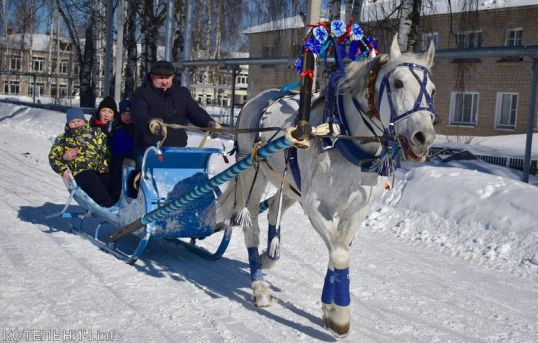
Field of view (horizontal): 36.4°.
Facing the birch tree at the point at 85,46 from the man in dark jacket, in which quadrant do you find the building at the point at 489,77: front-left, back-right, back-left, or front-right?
front-right

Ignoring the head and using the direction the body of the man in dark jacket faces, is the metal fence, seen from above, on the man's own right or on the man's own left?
on the man's own left

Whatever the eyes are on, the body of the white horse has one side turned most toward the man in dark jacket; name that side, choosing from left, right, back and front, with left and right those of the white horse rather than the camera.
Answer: back

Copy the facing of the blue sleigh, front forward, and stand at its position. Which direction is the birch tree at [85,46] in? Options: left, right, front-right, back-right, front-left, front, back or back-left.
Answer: back-left

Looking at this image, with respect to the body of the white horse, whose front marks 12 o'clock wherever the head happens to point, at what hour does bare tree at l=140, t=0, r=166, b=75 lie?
The bare tree is roughly at 7 o'clock from the white horse.

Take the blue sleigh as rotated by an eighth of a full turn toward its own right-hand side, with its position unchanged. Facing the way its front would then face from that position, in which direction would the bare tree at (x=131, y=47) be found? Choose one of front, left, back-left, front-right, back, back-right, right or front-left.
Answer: back

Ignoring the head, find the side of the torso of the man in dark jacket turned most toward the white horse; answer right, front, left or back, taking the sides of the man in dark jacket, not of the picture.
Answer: front

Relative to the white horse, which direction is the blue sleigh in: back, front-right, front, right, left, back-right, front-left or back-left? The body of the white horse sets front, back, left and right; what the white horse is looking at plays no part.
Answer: back

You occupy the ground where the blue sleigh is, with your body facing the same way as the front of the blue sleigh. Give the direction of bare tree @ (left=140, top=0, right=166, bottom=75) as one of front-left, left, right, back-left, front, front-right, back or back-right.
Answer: back-left

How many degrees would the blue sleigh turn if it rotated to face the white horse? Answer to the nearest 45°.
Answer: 0° — it already faces it

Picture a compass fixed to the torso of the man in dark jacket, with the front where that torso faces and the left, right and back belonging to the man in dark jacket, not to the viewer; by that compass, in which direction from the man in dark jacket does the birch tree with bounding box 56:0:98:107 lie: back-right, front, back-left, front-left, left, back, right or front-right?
back-left

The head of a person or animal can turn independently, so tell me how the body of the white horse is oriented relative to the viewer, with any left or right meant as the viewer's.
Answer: facing the viewer and to the right of the viewer

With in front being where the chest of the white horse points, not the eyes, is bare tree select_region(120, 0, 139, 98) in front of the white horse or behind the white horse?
behind

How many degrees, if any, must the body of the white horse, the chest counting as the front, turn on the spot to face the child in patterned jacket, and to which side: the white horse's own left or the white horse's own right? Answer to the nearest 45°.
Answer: approximately 180°

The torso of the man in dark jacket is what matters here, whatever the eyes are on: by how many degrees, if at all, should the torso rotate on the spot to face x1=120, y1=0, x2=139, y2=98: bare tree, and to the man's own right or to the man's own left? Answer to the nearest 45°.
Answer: approximately 135° to the man's own left

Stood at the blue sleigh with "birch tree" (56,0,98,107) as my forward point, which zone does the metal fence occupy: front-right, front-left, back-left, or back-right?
front-right

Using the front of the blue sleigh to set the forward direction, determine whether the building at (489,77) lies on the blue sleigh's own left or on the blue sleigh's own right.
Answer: on the blue sleigh's own left
